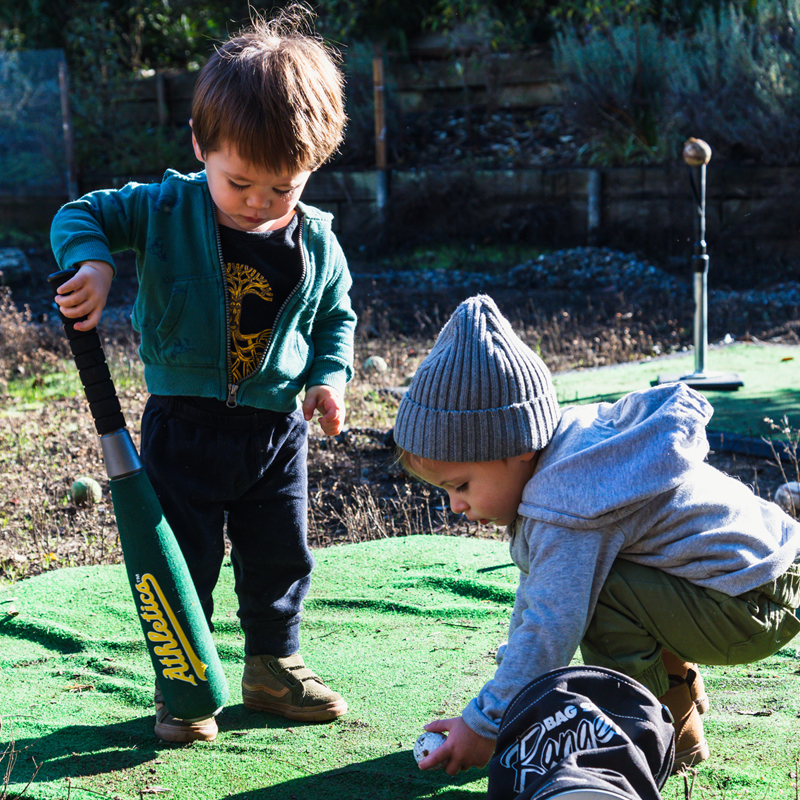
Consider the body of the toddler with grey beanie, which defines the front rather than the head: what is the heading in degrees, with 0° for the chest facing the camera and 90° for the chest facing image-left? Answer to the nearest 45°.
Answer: approximately 90°

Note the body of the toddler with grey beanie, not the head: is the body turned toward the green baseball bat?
yes
